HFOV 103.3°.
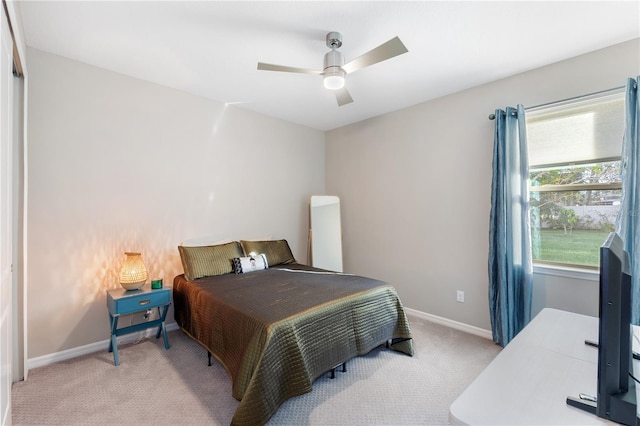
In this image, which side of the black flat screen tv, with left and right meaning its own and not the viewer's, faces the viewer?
left

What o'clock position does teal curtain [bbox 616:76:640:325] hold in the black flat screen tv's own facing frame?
The teal curtain is roughly at 3 o'clock from the black flat screen tv.

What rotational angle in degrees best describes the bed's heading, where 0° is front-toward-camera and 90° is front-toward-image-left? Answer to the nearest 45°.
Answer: approximately 315°

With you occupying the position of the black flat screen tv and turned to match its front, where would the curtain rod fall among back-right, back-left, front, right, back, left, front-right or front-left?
right

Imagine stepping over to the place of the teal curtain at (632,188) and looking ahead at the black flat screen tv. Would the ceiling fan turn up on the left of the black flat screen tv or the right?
right

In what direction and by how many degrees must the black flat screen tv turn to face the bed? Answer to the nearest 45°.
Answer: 0° — it already faces it

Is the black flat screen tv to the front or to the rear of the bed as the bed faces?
to the front

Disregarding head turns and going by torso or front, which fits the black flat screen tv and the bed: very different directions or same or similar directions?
very different directions

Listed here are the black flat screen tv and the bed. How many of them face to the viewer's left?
1

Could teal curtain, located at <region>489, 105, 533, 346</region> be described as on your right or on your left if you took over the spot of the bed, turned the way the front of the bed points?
on your left

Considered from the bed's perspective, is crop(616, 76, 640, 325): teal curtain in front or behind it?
in front

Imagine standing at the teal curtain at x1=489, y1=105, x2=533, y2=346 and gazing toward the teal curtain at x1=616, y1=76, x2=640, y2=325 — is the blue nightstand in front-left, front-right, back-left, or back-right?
back-right
